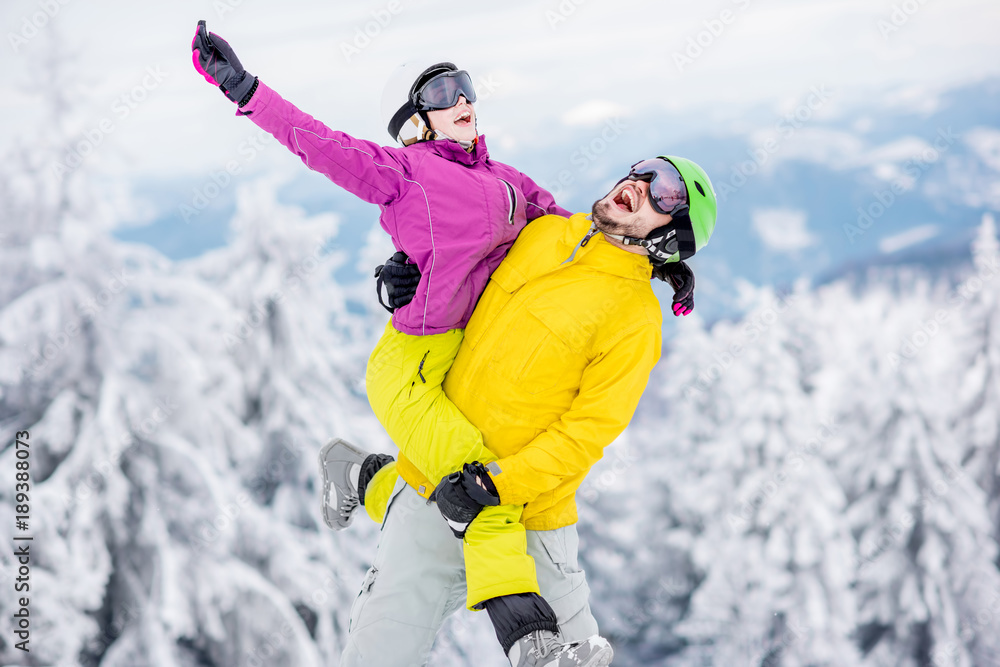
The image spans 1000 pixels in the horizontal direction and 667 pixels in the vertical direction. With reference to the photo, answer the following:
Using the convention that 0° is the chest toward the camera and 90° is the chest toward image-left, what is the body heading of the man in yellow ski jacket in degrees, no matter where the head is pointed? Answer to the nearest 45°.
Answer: approximately 45°
